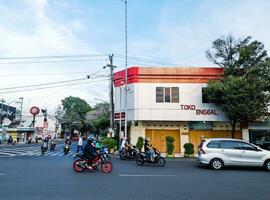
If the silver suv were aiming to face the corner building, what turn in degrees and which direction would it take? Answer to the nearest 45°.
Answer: approximately 135° to its left

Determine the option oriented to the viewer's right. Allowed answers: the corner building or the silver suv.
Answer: the silver suv

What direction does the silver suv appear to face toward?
to the viewer's right

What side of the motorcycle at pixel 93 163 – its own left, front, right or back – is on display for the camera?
right

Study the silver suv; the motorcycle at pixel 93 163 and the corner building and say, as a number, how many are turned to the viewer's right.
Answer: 2

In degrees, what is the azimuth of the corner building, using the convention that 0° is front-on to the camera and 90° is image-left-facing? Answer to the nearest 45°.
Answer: approximately 0°

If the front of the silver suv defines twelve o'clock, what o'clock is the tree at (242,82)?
The tree is roughly at 9 o'clock from the silver suv.
